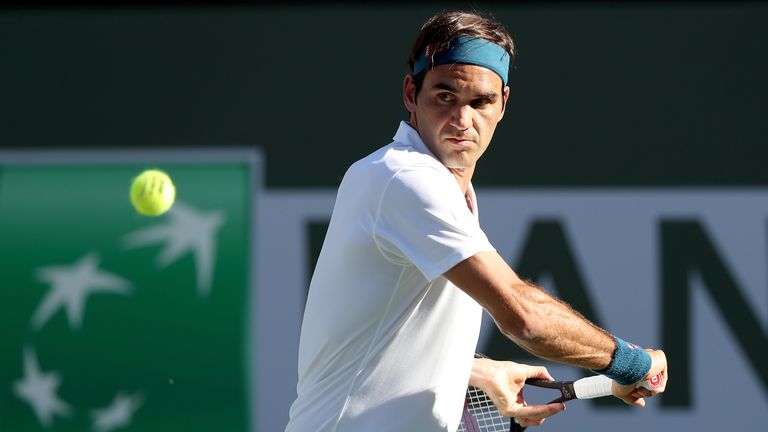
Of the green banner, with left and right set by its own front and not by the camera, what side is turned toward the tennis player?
front

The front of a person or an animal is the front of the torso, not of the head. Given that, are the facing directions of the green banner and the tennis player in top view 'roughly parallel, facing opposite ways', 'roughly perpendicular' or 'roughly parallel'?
roughly perpendicular

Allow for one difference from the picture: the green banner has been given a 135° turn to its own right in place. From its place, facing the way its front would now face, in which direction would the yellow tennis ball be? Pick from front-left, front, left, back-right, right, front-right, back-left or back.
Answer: back-left

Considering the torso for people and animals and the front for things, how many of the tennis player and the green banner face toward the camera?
1

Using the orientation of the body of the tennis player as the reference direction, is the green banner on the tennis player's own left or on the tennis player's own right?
on the tennis player's own left

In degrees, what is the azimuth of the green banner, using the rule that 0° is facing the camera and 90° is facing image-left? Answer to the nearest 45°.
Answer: approximately 0°

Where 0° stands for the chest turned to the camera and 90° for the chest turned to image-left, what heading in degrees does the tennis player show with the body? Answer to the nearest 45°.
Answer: approximately 270°
